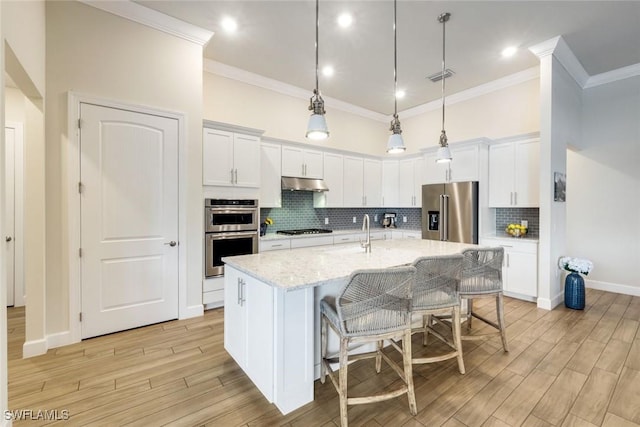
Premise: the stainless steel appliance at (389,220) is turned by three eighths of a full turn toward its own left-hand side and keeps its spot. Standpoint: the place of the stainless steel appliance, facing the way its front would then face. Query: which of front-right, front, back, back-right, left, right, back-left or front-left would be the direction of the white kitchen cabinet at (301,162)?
back

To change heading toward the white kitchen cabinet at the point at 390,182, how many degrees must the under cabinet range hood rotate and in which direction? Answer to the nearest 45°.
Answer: approximately 90° to its left

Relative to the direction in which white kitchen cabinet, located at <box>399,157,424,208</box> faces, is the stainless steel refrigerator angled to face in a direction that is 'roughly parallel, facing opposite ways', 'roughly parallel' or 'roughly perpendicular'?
roughly parallel

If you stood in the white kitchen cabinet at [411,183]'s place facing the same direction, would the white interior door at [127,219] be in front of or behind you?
in front

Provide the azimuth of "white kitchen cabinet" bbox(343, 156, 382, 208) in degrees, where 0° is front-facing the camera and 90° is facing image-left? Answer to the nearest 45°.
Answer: approximately 315°

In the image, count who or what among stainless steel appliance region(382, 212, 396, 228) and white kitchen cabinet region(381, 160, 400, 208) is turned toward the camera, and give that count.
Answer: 2

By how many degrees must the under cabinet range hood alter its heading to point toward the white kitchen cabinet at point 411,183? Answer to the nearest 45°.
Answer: approximately 45° to its left

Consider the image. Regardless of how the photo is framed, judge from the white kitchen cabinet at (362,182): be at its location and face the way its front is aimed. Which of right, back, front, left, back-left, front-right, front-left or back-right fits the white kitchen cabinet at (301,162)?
right

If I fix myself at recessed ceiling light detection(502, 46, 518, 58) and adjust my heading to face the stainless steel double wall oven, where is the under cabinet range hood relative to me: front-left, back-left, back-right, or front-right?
front-right

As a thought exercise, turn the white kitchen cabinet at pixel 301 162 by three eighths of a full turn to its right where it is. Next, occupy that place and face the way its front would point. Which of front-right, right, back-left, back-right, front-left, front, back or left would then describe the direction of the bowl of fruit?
back

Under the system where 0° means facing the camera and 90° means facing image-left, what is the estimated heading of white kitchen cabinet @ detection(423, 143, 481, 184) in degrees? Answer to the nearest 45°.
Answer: approximately 45°

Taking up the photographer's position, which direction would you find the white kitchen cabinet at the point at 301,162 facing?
facing the viewer and to the right of the viewer

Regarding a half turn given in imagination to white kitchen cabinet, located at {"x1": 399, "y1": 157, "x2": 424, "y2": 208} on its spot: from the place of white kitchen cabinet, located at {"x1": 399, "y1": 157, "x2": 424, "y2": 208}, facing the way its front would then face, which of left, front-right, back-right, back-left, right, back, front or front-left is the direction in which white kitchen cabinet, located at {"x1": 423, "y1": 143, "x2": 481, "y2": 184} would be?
right

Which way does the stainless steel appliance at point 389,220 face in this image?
toward the camera

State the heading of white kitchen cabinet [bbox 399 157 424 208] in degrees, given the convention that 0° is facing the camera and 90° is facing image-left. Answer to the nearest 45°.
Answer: approximately 45°

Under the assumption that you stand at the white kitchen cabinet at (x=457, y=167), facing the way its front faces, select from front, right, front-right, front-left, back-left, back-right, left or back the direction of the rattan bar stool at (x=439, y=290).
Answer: front-left
